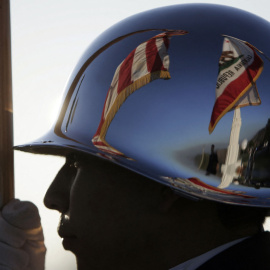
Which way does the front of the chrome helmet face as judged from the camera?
facing to the left of the viewer

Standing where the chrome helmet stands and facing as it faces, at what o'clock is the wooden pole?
The wooden pole is roughly at 1 o'clock from the chrome helmet.
